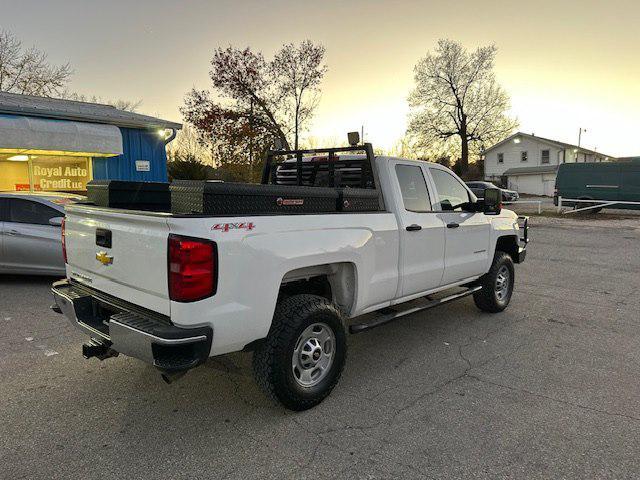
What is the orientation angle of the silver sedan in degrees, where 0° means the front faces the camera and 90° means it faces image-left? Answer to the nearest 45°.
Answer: approximately 270°

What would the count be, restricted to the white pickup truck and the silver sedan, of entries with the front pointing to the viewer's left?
0

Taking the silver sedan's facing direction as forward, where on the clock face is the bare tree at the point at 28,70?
The bare tree is roughly at 9 o'clock from the silver sedan.

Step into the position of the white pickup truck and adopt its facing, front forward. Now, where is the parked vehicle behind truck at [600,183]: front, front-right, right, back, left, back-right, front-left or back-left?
front

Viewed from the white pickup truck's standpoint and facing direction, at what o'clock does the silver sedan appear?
The silver sedan is roughly at 9 o'clock from the white pickup truck.

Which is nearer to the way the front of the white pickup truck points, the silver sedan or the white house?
the white house

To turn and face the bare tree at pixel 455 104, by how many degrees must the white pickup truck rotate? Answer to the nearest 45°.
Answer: approximately 45° to its left

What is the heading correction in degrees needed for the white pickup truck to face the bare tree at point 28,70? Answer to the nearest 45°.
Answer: approximately 90° to its left

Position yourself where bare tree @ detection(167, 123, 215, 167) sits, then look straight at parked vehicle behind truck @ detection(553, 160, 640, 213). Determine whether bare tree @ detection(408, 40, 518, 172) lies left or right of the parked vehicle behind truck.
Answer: left

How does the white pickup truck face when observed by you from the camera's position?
facing away from the viewer and to the right of the viewer

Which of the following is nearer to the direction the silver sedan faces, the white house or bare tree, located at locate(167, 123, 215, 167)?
the white house

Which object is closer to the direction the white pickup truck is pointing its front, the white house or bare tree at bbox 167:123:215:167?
the white house

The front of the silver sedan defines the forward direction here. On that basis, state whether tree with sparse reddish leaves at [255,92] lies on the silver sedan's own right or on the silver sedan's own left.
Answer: on the silver sedan's own left

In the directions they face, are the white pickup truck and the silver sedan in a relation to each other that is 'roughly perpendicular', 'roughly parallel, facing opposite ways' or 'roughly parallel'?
roughly parallel

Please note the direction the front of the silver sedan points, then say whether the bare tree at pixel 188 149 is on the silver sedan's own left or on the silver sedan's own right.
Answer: on the silver sedan's own left
